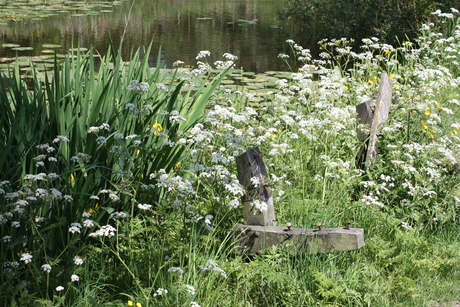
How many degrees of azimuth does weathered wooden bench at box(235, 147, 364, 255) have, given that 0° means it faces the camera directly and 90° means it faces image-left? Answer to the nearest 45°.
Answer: approximately 270°

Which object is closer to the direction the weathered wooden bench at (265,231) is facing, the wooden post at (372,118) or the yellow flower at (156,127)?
the wooden post

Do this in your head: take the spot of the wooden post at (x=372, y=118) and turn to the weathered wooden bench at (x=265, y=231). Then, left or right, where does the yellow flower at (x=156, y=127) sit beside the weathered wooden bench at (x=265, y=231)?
right

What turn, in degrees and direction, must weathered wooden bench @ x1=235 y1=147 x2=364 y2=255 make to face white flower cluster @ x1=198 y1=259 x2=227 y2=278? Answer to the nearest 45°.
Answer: approximately 90° to its right

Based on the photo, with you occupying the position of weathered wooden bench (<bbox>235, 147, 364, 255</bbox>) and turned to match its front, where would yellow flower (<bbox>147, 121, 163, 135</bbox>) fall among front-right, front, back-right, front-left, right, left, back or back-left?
back-left

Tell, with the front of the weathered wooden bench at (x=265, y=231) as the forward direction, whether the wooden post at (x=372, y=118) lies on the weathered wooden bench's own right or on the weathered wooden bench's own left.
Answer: on the weathered wooden bench's own left
